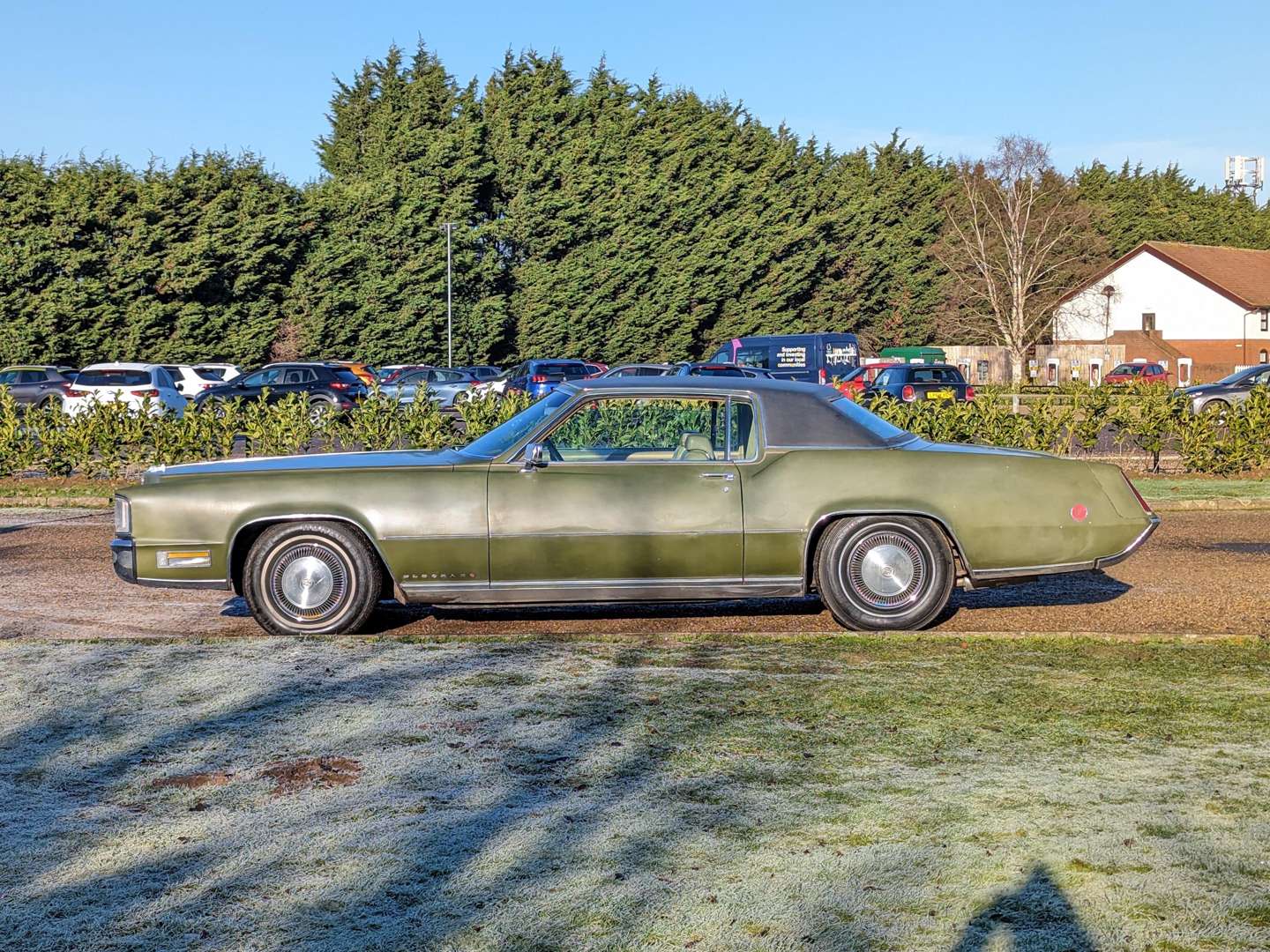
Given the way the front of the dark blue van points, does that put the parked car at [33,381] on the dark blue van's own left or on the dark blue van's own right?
on the dark blue van's own left

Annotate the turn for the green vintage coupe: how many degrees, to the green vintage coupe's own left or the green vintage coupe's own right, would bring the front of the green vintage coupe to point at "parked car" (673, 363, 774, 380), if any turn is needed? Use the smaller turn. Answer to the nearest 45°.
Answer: approximately 90° to the green vintage coupe's own right

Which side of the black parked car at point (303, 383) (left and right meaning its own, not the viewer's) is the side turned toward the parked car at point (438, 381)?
right

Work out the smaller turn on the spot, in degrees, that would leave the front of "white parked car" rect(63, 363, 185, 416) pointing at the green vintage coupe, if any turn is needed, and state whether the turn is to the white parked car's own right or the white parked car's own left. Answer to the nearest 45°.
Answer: approximately 135° to the white parked car's own right

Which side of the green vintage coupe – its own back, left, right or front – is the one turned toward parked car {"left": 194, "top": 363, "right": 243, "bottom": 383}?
right

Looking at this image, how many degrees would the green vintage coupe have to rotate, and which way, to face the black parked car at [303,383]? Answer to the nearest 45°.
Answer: approximately 90° to its right

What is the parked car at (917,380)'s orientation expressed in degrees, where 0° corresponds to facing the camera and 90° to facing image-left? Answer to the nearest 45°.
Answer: approximately 135°

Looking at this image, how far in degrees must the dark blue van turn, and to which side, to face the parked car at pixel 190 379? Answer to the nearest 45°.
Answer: approximately 45° to its left

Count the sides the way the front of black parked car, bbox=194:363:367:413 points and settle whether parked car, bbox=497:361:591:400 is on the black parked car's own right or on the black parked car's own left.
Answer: on the black parked car's own right

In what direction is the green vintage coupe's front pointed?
to the viewer's left

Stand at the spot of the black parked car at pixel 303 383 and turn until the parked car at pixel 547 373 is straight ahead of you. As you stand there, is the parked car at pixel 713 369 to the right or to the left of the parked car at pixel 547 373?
right

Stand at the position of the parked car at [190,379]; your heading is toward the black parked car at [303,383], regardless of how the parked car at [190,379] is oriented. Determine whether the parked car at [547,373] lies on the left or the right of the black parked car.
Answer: left

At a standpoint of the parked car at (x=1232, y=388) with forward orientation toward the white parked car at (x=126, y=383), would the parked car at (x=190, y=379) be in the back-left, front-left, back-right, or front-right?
front-right

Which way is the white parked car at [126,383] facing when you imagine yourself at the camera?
facing away from the viewer and to the right of the viewer

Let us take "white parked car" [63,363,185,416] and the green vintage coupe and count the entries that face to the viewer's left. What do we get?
1

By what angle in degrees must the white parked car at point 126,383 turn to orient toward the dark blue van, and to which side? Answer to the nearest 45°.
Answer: approximately 45° to its right

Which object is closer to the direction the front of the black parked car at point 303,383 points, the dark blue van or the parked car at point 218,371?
the parked car
